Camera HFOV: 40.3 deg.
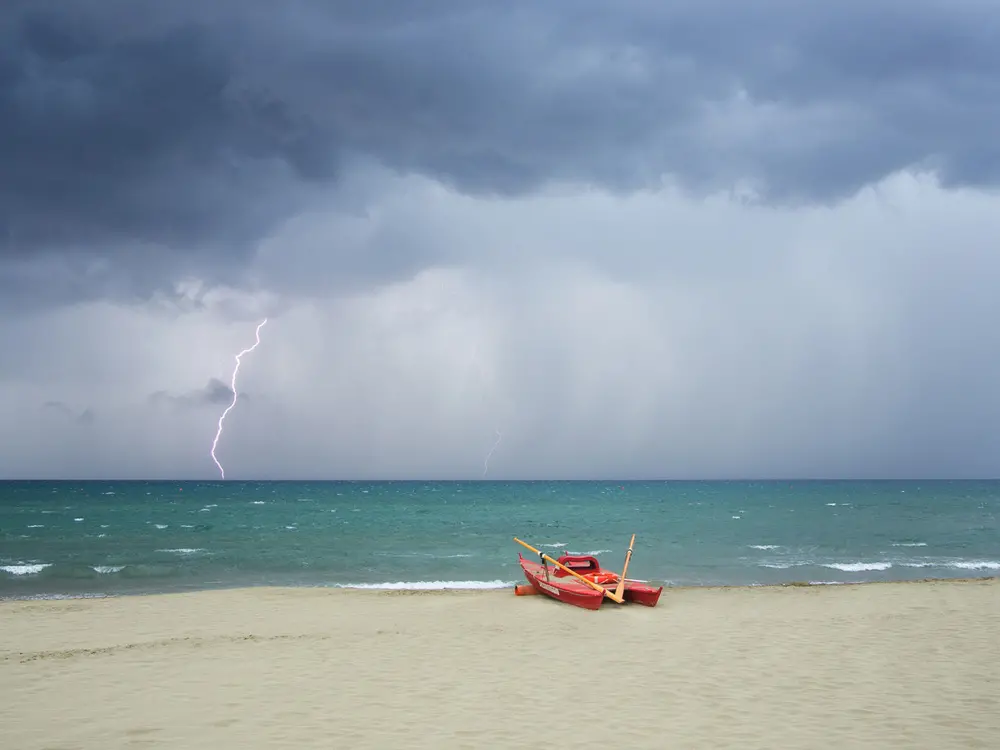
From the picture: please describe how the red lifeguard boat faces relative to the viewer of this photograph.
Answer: facing away from the viewer and to the left of the viewer
